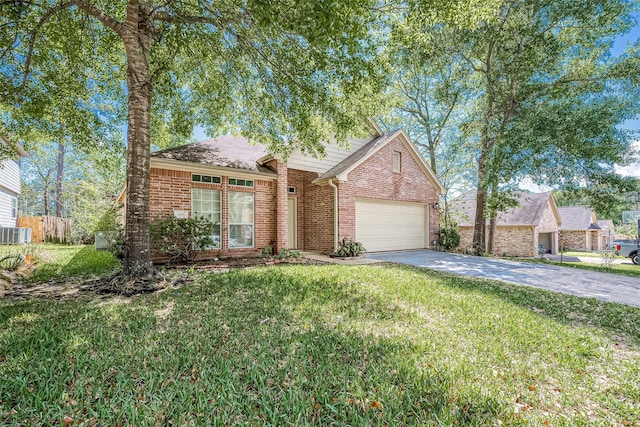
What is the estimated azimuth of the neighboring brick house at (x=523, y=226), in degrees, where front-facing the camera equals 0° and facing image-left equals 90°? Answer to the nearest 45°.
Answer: approximately 315°

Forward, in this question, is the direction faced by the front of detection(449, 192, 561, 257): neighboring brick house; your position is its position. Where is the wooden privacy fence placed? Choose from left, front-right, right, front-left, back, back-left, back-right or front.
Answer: right

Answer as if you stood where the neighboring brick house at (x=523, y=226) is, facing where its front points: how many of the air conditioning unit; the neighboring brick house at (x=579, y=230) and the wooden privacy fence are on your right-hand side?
2

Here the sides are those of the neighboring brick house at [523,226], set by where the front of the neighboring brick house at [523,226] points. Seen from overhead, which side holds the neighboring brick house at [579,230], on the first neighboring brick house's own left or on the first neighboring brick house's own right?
on the first neighboring brick house's own left

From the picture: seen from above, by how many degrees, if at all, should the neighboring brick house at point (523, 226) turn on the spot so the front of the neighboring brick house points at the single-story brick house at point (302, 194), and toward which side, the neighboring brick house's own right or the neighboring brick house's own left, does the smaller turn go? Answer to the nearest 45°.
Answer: approximately 45° to the neighboring brick house's own right

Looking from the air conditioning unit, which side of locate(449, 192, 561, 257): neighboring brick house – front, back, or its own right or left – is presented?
right
